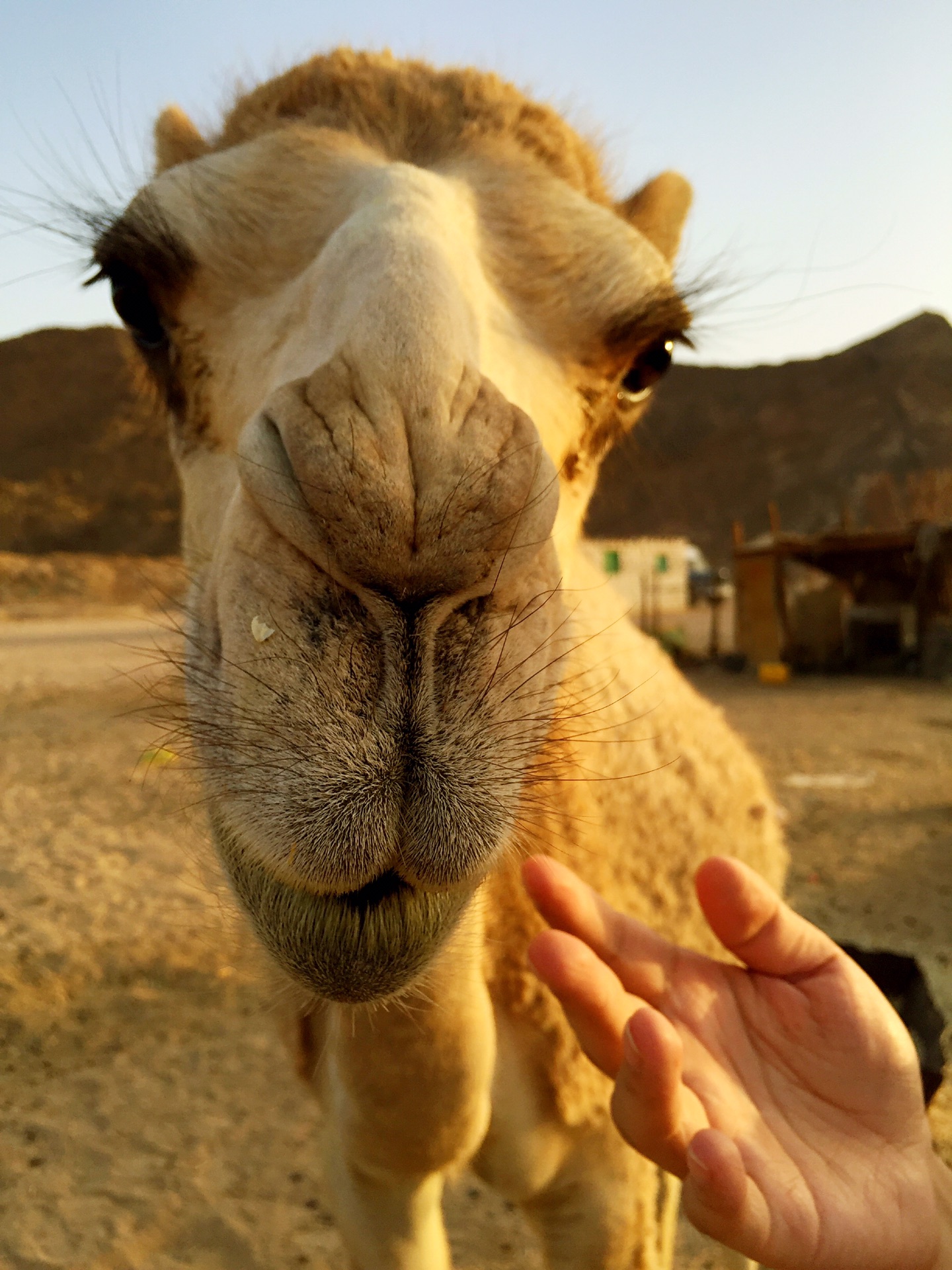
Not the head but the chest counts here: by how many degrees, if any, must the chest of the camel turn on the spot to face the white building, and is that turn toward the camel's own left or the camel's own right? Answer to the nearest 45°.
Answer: approximately 180°

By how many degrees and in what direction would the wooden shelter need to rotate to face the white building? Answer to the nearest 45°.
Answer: approximately 135° to its right

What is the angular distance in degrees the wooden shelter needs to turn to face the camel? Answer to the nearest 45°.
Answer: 0° — it already faces it

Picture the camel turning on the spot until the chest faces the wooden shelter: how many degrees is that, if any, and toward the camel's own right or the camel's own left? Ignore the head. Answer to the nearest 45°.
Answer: approximately 135° to the camel's own left

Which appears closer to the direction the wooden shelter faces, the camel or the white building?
the camel

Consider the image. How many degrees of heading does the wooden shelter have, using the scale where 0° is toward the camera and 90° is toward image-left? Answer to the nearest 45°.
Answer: approximately 0°
